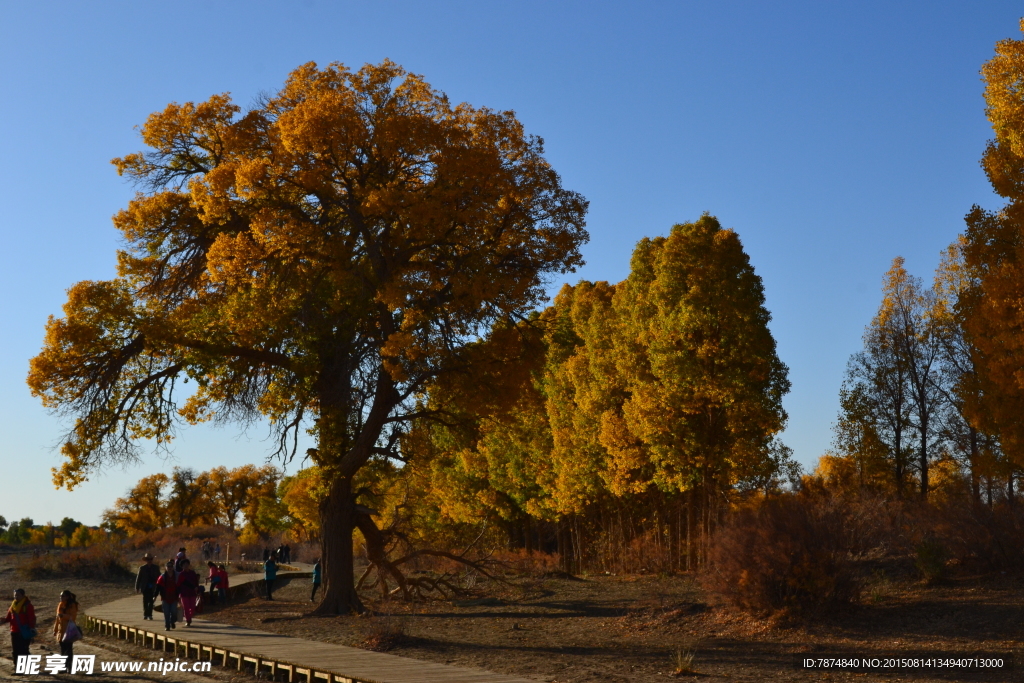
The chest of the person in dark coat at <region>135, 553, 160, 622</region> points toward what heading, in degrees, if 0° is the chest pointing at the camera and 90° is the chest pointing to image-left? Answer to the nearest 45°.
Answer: approximately 0°

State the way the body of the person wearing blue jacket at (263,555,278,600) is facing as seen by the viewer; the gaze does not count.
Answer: away from the camera

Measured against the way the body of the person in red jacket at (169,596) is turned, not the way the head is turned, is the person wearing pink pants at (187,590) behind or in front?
behind
